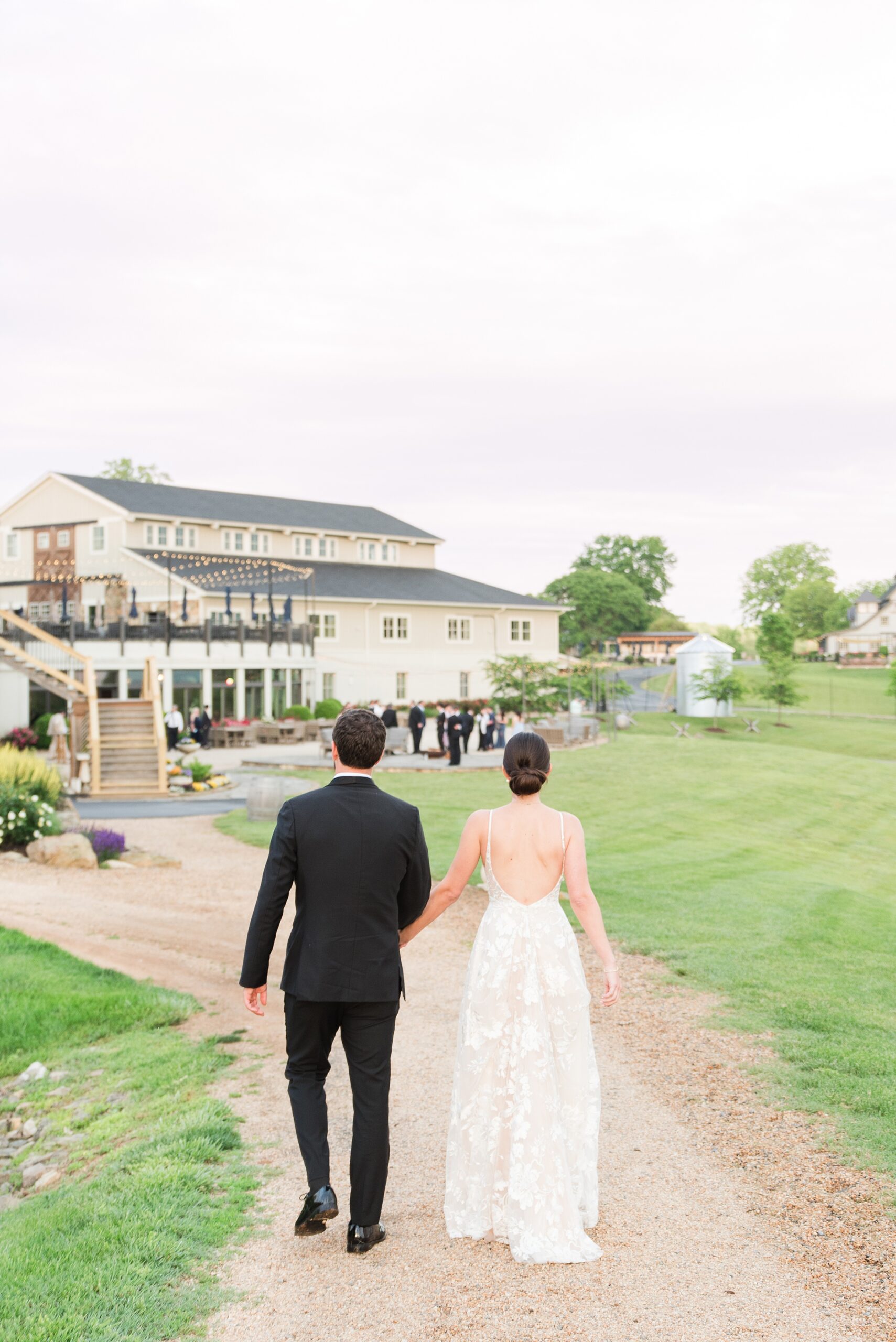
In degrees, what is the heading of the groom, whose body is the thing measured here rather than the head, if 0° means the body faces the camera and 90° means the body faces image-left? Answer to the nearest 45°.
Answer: approximately 180°

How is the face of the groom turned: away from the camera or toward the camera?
away from the camera

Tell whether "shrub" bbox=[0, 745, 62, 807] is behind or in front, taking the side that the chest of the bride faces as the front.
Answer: in front

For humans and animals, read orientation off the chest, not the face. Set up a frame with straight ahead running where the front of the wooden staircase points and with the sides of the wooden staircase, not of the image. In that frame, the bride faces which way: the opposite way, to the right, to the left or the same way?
the opposite way

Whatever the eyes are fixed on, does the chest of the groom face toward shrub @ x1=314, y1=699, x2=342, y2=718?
yes

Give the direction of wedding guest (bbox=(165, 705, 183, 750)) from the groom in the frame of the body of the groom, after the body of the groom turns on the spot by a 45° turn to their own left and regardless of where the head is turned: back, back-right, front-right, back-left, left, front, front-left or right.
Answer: front-right

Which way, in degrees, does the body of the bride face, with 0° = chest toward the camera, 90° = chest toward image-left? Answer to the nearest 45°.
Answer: approximately 180°

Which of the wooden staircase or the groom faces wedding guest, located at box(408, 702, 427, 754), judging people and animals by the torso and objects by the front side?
the groom

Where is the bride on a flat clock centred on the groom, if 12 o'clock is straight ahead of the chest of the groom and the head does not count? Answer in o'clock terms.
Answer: The bride is roughly at 3 o'clock from the groom.

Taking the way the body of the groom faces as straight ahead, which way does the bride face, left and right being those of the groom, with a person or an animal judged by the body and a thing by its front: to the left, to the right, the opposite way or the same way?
the same way

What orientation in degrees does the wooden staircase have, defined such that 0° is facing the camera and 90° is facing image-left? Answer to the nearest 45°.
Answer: approximately 0°

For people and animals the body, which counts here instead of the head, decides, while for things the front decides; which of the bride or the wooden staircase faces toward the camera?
the wooden staircase

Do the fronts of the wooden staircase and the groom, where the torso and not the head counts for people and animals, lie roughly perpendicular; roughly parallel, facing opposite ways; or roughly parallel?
roughly parallel, facing opposite ways

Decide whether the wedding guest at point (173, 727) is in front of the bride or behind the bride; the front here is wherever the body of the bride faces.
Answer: in front

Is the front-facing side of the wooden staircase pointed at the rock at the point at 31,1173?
yes

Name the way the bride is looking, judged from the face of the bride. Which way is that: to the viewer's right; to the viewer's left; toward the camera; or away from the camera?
away from the camera
